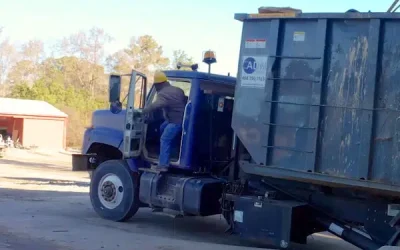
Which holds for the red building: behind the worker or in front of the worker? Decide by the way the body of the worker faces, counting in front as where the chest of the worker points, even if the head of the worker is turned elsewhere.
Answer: in front

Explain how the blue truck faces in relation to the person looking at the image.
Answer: facing away from the viewer and to the left of the viewer

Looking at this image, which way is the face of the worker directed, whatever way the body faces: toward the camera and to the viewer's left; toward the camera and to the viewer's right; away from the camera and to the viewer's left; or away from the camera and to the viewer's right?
away from the camera and to the viewer's left

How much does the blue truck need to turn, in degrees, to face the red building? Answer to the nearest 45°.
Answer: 0° — it already faces it

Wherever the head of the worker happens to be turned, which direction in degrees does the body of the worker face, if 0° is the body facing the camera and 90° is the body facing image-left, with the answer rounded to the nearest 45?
approximately 135°
